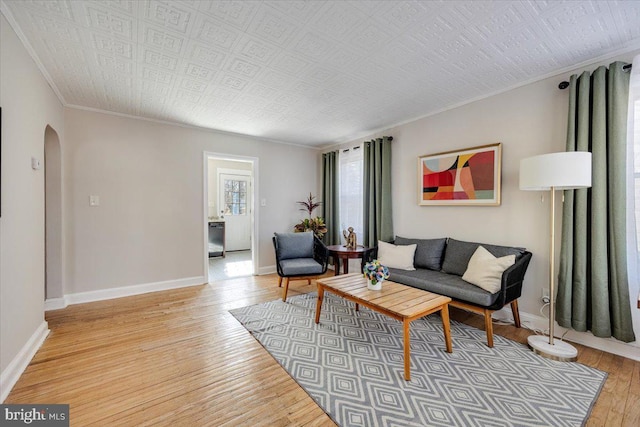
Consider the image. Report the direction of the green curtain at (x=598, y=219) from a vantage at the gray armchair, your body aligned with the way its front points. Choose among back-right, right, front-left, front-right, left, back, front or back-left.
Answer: front-left

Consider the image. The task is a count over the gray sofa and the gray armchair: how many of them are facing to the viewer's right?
0

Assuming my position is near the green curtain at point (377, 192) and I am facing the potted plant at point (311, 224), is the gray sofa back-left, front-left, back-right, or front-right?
back-left

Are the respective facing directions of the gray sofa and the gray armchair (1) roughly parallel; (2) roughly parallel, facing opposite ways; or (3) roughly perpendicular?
roughly perpendicular

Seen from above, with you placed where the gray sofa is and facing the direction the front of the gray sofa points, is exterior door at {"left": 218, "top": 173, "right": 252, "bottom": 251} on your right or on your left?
on your right

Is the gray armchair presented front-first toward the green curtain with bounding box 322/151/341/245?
no

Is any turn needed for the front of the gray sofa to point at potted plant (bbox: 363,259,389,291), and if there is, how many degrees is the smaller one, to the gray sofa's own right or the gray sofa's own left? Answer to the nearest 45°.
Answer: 0° — it already faces it

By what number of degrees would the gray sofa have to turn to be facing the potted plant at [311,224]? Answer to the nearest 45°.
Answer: approximately 90° to its right

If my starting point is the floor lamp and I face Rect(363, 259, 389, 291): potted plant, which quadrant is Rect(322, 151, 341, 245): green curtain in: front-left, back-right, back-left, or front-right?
front-right

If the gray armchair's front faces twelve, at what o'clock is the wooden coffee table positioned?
The wooden coffee table is roughly at 11 o'clock from the gray armchair.

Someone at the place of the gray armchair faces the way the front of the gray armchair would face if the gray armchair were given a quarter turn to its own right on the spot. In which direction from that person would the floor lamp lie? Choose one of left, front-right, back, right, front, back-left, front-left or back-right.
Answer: back-left

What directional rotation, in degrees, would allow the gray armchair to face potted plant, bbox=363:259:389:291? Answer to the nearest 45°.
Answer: approximately 45° to its left

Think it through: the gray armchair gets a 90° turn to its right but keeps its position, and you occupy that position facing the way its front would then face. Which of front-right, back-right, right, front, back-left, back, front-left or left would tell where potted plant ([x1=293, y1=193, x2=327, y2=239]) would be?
right

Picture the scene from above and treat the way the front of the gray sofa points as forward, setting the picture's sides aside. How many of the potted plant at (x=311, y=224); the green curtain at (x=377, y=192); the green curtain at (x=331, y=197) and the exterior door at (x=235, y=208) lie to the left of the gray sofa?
0

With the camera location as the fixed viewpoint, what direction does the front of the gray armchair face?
facing the viewer

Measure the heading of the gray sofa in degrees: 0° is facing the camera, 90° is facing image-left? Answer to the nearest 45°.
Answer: approximately 45°

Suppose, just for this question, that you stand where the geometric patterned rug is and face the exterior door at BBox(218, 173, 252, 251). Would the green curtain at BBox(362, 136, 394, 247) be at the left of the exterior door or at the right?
right

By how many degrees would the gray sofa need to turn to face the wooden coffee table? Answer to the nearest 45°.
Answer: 0° — it already faces it
